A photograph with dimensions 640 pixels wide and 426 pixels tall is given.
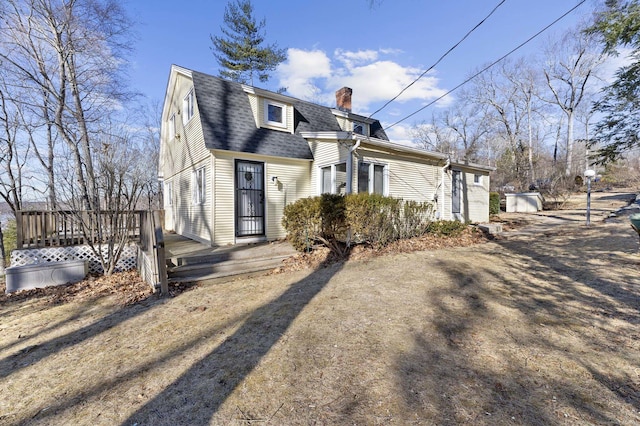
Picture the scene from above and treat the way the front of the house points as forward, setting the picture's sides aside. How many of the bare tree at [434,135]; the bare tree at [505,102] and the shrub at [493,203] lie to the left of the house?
3

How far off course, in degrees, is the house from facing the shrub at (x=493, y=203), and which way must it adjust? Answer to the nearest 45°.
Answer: approximately 90° to its left

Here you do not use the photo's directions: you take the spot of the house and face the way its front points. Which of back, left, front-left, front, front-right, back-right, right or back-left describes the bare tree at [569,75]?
left

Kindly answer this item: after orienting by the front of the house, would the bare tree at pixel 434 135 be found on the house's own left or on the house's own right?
on the house's own left

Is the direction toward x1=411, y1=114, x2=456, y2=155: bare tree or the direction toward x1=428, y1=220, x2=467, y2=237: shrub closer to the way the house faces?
the shrub

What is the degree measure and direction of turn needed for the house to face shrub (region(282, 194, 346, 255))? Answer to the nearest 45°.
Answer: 0° — it already faces it

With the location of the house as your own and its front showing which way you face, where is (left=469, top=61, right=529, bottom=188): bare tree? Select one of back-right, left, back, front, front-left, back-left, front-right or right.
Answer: left
